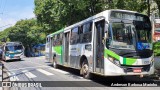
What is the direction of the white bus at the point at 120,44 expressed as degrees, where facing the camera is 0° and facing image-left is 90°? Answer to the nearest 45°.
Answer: approximately 315°

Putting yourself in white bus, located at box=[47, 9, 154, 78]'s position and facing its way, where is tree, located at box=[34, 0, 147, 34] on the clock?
The tree is roughly at 7 o'clock from the white bus.

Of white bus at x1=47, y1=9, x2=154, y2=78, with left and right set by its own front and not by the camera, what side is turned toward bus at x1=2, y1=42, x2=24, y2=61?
back
